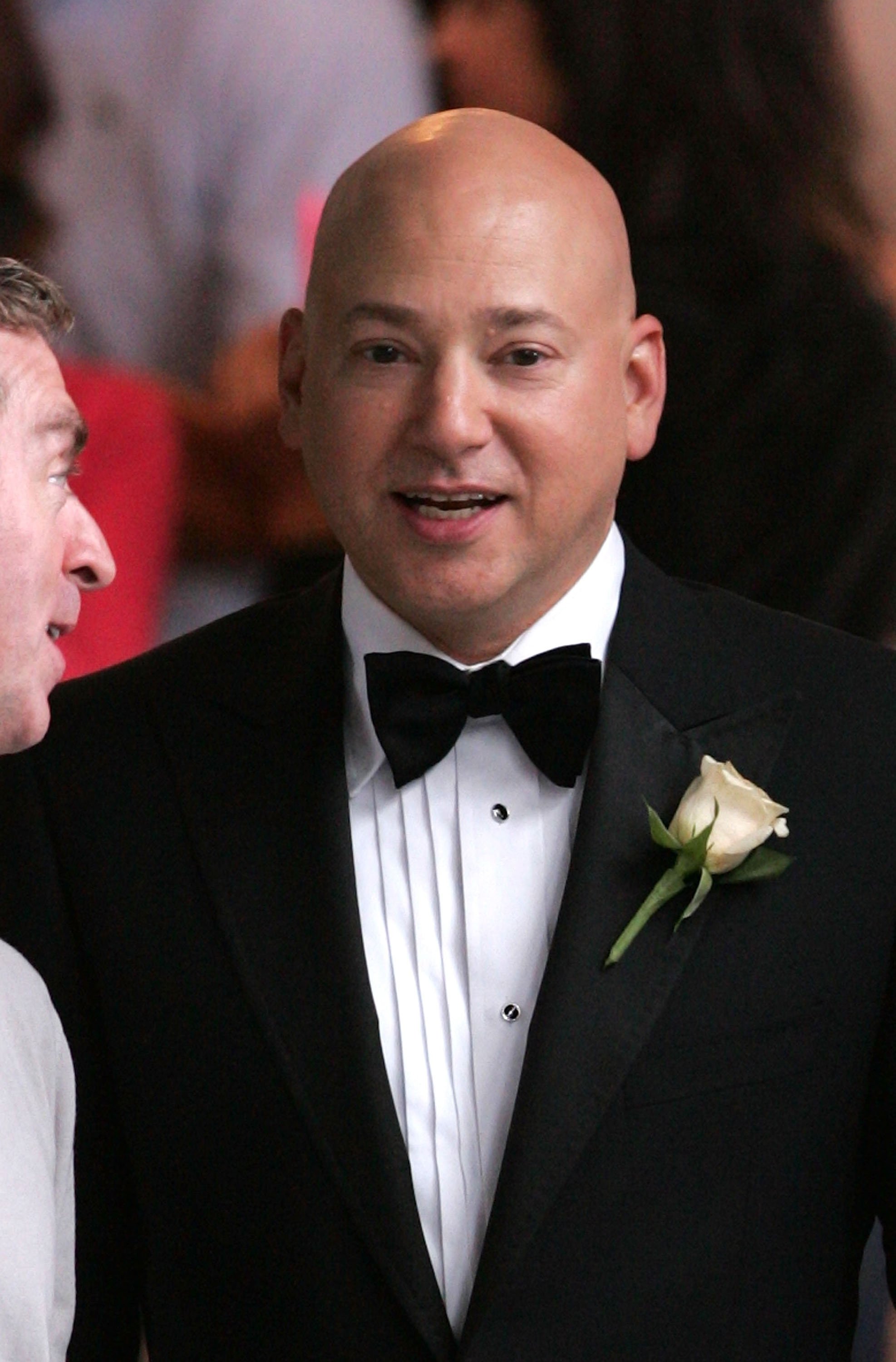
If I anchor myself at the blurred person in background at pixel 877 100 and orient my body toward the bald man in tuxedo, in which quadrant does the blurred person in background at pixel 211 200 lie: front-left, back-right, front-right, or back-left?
front-right

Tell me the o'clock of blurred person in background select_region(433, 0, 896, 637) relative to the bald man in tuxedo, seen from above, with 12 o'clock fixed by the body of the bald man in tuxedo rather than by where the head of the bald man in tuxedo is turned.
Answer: The blurred person in background is roughly at 7 o'clock from the bald man in tuxedo.

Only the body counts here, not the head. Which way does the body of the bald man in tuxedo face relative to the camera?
toward the camera

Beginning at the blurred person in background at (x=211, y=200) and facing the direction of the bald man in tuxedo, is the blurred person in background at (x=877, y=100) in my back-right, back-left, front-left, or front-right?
front-left

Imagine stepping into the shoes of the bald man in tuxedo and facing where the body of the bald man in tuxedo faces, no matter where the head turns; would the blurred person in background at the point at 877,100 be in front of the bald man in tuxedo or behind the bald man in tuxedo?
behind
